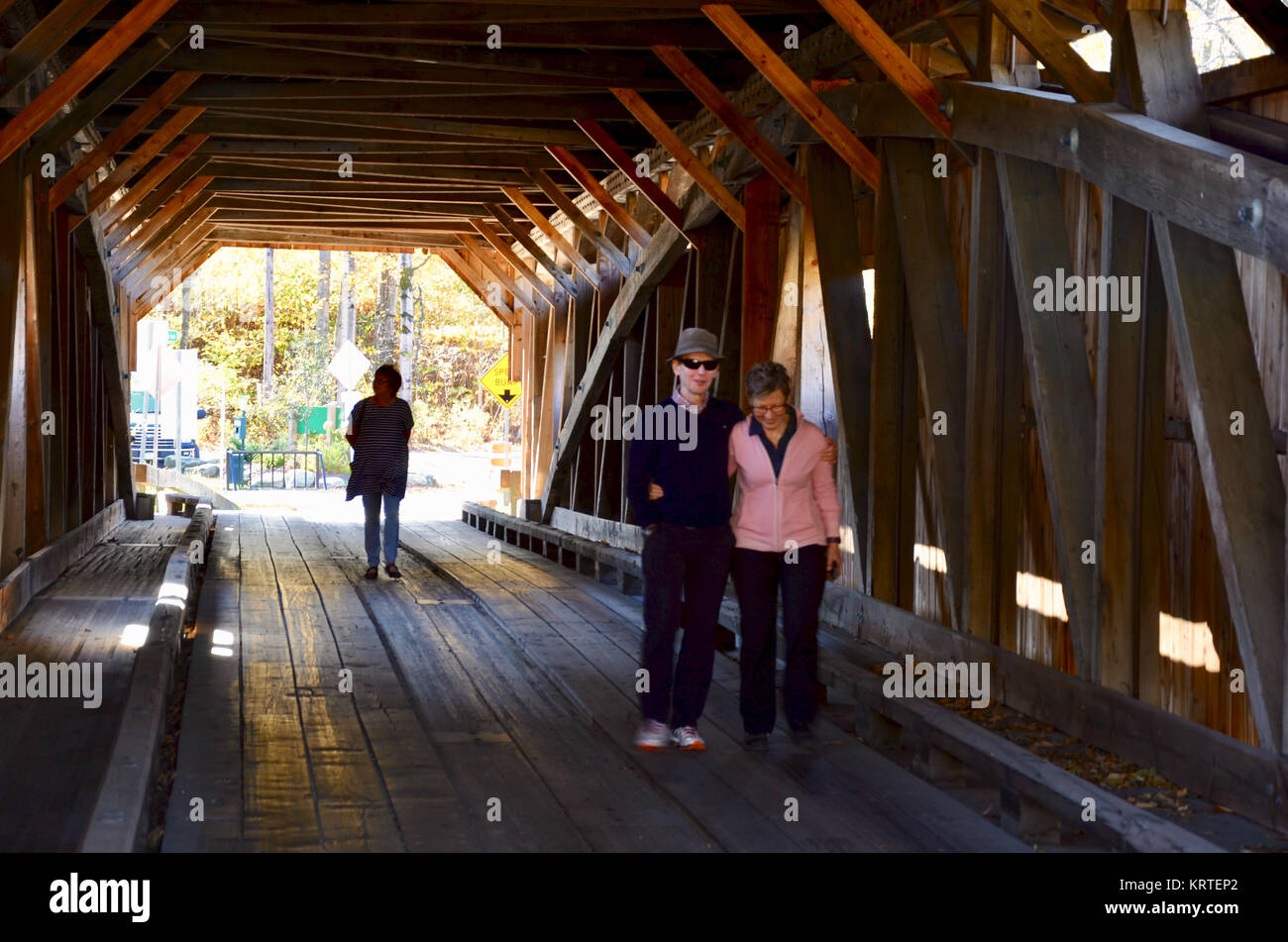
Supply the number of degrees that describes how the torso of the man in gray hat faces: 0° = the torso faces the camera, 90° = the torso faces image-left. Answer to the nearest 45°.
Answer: approximately 0°

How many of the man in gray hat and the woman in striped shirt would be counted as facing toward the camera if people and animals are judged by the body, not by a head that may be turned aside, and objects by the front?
2

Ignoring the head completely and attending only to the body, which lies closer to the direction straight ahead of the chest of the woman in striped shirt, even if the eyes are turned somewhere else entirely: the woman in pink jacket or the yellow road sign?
the woman in pink jacket

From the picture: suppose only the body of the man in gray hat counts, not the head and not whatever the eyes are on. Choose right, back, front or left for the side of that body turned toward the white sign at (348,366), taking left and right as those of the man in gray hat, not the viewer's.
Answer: back

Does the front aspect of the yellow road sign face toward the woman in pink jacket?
yes

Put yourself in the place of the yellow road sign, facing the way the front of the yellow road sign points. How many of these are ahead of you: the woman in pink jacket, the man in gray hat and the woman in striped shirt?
3

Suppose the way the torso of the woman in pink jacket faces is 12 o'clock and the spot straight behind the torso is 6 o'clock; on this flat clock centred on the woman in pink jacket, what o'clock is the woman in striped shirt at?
The woman in striped shirt is roughly at 5 o'clock from the woman in pink jacket.

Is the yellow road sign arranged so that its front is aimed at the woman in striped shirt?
yes

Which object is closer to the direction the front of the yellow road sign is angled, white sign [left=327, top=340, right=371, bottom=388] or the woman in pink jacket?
the woman in pink jacket

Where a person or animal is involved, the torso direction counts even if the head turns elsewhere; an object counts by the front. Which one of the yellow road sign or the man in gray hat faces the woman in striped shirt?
the yellow road sign
